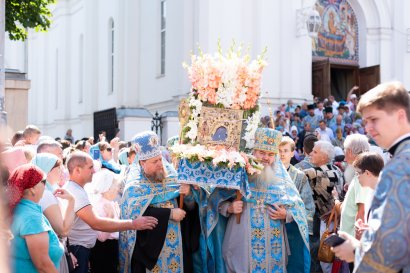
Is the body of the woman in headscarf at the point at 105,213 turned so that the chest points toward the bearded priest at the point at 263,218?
yes

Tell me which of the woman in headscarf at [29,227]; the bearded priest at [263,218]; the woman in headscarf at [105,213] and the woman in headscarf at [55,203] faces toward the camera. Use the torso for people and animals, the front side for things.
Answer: the bearded priest

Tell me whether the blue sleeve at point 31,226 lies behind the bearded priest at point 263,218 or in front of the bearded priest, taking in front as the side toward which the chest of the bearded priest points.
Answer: in front

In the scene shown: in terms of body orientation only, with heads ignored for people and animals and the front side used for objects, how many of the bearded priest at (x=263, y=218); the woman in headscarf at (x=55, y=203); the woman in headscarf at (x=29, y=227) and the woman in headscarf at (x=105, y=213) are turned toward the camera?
1

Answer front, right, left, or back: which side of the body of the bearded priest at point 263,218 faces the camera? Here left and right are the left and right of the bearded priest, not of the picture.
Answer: front

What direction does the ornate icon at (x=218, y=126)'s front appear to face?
toward the camera

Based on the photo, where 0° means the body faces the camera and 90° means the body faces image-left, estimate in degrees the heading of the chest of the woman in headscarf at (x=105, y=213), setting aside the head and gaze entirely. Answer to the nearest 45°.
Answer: approximately 270°

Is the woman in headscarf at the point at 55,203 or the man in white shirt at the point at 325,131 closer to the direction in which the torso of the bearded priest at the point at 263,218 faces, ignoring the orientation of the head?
the woman in headscarf

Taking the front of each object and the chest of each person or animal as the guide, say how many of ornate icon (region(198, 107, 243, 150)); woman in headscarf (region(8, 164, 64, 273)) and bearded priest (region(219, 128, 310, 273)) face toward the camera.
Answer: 2

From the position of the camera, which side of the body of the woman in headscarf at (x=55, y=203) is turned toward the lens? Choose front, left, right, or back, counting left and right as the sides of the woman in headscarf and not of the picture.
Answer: right

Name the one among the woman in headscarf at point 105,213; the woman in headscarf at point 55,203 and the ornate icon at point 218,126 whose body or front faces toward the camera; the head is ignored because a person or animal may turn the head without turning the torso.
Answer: the ornate icon

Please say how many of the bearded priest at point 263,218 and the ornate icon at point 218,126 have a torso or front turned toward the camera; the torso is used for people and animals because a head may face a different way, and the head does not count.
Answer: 2

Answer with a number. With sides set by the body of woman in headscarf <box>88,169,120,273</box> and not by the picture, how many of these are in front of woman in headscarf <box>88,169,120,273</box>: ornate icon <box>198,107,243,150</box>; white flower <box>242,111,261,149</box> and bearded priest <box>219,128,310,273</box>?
3
